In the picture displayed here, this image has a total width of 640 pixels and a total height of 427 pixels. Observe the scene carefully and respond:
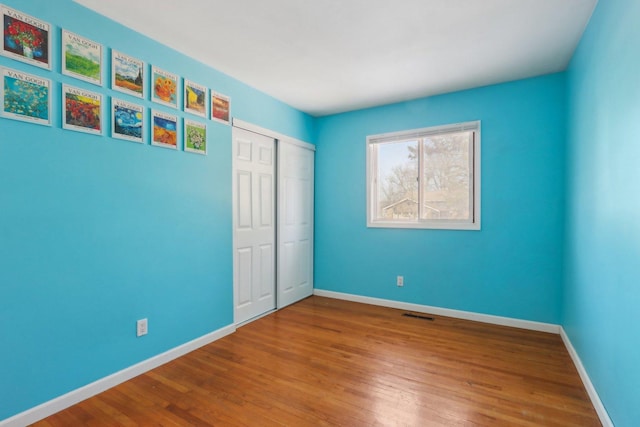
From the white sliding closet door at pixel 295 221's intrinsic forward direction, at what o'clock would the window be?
The window is roughly at 11 o'clock from the white sliding closet door.

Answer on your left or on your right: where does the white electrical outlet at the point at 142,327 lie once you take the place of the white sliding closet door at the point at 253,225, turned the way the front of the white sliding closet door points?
on your right

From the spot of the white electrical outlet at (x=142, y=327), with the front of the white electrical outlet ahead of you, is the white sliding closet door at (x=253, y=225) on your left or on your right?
on your left

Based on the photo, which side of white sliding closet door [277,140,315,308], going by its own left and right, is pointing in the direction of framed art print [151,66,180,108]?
right

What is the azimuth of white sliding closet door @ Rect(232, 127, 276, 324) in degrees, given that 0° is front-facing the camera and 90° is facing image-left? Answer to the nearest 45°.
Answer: approximately 315°

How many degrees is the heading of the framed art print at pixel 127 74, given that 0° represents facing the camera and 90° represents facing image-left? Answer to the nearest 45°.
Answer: approximately 315°
